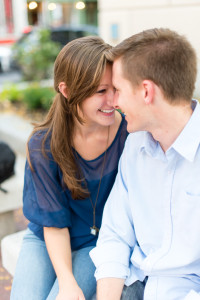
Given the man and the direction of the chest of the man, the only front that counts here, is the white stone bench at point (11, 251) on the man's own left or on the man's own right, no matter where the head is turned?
on the man's own right

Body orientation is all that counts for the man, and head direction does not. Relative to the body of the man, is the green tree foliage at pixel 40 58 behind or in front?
behind

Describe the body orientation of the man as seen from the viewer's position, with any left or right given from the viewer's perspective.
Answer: facing the viewer

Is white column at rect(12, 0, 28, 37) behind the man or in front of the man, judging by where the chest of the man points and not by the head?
behind
